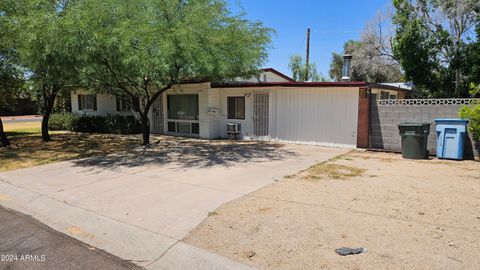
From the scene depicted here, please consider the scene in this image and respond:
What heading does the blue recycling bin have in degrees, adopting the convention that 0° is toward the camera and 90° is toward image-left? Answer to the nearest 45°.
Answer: approximately 0°

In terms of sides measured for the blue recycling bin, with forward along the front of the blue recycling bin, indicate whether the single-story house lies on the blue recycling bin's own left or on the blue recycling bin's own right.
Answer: on the blue recycling bin's own right

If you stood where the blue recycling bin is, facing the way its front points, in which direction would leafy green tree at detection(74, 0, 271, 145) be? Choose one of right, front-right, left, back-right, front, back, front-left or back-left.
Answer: front-right

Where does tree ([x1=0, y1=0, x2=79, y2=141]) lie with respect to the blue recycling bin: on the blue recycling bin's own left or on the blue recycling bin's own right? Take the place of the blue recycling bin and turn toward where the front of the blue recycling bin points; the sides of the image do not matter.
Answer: on the blue recycling bin's own right

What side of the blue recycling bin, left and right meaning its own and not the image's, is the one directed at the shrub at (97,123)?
right

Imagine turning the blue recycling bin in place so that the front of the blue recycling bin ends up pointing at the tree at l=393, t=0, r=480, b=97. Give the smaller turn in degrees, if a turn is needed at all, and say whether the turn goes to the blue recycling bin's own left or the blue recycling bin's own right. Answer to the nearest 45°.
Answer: approximately 180°
